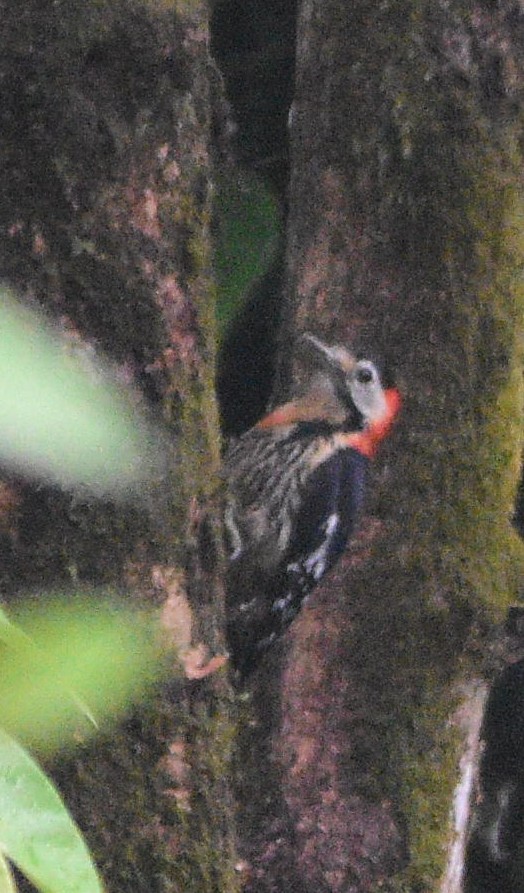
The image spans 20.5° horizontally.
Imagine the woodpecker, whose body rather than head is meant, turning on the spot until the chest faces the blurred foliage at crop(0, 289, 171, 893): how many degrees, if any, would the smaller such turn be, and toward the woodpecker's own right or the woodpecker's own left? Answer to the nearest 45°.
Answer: approximately 90° to the woodpecker's own left

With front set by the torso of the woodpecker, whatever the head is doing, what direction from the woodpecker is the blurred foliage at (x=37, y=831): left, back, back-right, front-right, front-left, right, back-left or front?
left

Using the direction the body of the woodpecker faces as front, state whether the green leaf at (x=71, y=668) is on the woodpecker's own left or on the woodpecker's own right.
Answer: on the woodpecker's own left

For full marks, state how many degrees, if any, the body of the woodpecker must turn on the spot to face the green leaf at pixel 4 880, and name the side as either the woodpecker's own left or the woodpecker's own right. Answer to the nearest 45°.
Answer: approximately 90° to the woodpecker's own left

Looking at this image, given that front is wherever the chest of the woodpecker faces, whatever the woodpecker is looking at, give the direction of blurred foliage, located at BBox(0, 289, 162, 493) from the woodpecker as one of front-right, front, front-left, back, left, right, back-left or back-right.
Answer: left
